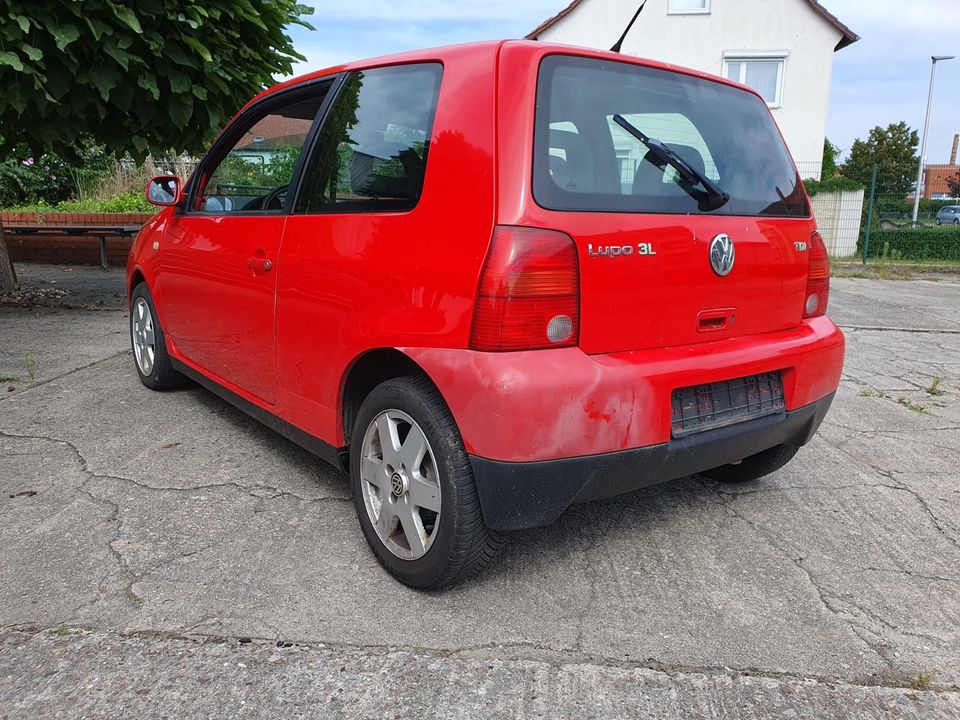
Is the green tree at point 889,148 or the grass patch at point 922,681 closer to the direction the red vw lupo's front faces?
the green tree

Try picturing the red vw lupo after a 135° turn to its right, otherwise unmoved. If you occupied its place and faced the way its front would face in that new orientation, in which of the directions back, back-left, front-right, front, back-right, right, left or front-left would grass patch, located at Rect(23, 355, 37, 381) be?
back-left

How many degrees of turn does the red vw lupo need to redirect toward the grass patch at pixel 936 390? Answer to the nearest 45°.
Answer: approximately 90° to its right

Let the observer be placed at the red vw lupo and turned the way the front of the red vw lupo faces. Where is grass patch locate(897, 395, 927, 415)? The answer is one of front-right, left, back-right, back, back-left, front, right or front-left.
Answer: right

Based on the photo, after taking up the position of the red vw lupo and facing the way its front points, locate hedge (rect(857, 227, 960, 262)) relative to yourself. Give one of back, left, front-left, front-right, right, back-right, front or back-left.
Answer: right

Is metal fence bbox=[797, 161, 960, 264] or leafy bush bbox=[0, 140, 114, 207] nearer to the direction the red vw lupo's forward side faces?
the leafy bush

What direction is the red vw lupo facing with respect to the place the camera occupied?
facing away from the viewer and to the left of the viewer

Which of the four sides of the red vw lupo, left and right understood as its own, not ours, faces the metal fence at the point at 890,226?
right

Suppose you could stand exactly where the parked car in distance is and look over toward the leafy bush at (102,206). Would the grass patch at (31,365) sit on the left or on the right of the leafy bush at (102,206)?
left

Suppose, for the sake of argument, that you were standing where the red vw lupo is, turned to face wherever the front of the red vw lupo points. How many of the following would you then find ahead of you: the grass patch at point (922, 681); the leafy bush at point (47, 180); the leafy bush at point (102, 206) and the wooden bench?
3

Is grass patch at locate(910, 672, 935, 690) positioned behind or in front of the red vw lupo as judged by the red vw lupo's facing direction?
behind

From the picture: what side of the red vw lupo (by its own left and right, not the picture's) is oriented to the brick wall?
front

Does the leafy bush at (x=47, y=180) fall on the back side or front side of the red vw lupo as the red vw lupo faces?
on the front side

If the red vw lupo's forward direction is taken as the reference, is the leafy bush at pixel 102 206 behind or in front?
in front
